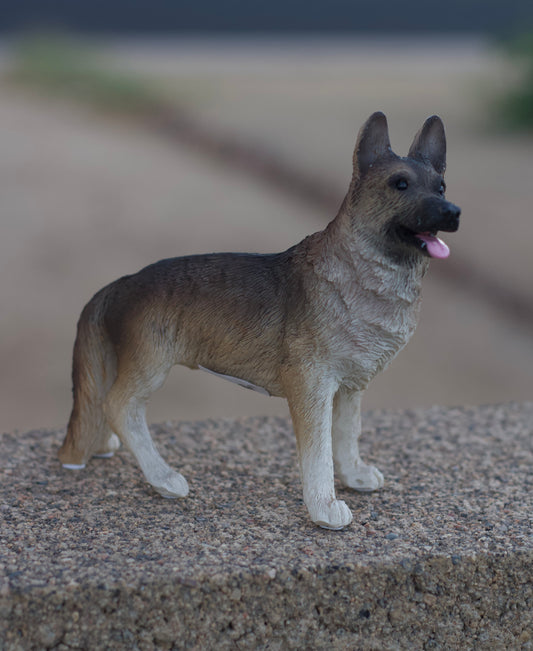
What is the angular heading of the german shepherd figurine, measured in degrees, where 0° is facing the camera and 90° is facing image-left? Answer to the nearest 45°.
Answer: approximately 315°
